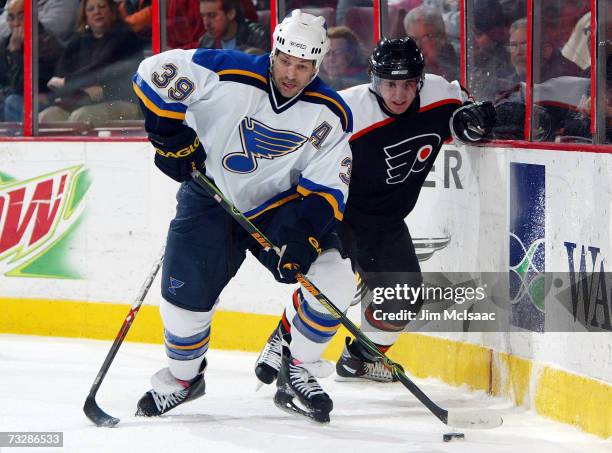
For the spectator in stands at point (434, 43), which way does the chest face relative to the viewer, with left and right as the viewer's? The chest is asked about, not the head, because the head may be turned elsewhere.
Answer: facing the viewer and to the left of the viewer

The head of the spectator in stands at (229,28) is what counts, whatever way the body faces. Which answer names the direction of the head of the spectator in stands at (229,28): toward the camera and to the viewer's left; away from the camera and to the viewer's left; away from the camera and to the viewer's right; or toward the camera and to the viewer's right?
toward the camera and to the viewer's left

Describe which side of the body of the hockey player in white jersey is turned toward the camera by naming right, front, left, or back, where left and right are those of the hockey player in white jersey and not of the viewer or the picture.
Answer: front

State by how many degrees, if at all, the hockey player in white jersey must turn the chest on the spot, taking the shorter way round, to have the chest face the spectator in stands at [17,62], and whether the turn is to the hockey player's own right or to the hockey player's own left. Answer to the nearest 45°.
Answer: approximately 135° to the hockey player's own right
